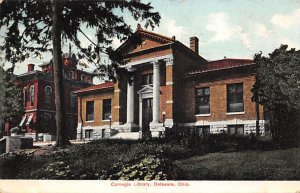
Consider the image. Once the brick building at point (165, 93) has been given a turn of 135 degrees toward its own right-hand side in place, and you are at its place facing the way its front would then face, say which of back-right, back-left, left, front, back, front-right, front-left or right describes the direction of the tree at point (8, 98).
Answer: left

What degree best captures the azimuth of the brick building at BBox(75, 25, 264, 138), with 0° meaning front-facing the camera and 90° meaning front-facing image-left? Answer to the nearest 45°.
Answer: approximately 45°
